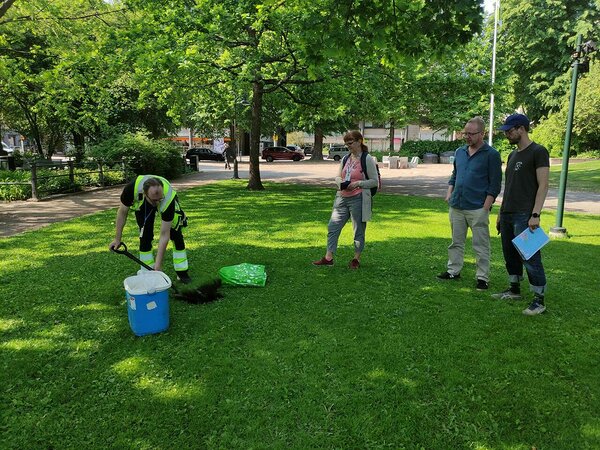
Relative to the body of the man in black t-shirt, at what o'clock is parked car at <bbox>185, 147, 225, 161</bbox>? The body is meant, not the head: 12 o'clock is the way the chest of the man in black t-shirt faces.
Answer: The parked car is roughly at 3 o'clock from the man in black t-shirt.

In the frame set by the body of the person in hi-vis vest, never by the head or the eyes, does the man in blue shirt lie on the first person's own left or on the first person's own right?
on the first person's own left

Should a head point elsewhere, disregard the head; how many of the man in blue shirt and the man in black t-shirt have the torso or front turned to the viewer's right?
0

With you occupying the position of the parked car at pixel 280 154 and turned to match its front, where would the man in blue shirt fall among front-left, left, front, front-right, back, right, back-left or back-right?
right

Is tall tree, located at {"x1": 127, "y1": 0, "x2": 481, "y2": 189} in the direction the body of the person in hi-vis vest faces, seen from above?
no

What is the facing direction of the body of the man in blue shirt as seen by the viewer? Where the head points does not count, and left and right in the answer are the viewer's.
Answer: facing the viewer and to the left of the viewer

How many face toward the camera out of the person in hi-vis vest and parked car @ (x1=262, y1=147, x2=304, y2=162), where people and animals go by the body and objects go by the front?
1

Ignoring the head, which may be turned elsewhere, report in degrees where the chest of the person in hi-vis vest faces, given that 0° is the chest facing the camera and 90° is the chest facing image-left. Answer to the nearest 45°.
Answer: approximately 0°

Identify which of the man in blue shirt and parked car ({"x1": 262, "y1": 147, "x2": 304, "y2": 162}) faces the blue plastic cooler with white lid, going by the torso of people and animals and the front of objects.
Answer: the man in blue shirt

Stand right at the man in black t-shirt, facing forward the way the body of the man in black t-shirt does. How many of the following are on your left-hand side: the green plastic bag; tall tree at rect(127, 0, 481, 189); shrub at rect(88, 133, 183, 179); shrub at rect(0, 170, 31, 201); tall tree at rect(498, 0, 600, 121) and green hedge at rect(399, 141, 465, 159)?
0

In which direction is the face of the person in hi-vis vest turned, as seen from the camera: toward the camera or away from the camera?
toward the camera

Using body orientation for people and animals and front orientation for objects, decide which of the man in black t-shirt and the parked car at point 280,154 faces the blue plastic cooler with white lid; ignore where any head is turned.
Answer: the man in black t-shirt

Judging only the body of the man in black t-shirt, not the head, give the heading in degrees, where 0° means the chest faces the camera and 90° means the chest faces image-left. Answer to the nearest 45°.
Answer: approximately 45°
